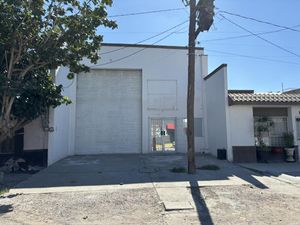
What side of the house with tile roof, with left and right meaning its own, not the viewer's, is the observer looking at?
front

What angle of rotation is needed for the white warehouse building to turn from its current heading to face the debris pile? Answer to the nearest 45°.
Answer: approximately 45° to its right

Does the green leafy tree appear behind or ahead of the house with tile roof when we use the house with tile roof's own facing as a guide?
ahead

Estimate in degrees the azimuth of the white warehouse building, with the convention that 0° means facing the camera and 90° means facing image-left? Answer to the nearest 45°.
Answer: approximately 0°
